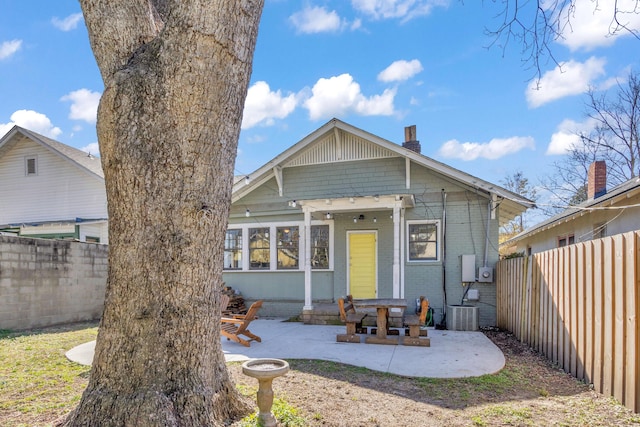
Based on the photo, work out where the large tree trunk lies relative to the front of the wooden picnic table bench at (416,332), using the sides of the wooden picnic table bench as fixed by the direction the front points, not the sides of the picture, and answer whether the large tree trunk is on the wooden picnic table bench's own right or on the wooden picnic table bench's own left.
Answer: on the wooden picnic table bench's own left

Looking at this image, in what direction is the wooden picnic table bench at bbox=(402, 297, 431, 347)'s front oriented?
to the viewer's left

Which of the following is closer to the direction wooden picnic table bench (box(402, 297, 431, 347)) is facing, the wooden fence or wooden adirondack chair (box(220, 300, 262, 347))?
the wooden adirondack chair

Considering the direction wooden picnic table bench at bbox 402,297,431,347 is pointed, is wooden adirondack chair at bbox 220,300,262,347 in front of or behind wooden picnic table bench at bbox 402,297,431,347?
in front

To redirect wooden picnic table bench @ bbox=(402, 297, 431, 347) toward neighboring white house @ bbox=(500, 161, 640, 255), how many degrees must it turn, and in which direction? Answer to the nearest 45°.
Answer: approximately 135° to its right

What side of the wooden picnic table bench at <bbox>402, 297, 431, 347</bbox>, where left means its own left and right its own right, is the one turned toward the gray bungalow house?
right
